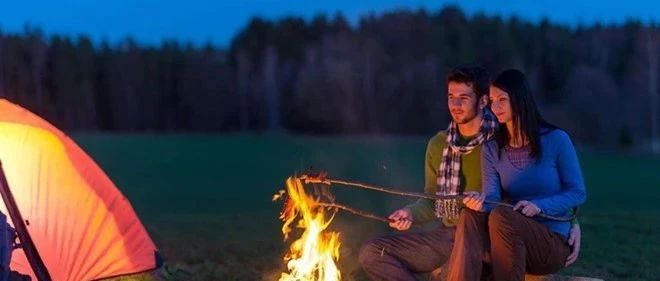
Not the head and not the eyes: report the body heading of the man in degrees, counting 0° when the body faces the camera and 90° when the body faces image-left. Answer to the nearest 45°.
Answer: approximately 45°

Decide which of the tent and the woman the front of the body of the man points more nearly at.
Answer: the tent

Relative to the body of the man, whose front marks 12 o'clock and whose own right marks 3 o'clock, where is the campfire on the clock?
The campfire is roughly at 1 o'clock from the man.

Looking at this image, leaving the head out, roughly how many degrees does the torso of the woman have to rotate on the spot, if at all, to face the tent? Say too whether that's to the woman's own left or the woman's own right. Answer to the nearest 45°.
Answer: approximately 45° to the woman's own right

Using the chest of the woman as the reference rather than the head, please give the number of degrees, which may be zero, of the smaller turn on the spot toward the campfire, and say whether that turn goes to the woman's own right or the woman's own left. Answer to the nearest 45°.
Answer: approximately 45° to the woman's own right

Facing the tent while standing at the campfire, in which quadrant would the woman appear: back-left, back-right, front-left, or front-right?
back-right

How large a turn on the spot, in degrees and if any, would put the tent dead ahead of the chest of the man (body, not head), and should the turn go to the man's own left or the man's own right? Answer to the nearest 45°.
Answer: approximately 45° to the man's own right

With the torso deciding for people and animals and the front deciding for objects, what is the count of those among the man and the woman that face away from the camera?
0

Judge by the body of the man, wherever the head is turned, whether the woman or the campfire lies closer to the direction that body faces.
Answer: the campfire

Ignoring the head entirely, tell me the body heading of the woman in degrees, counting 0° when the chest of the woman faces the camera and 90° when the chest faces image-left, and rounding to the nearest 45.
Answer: approximately 45°
